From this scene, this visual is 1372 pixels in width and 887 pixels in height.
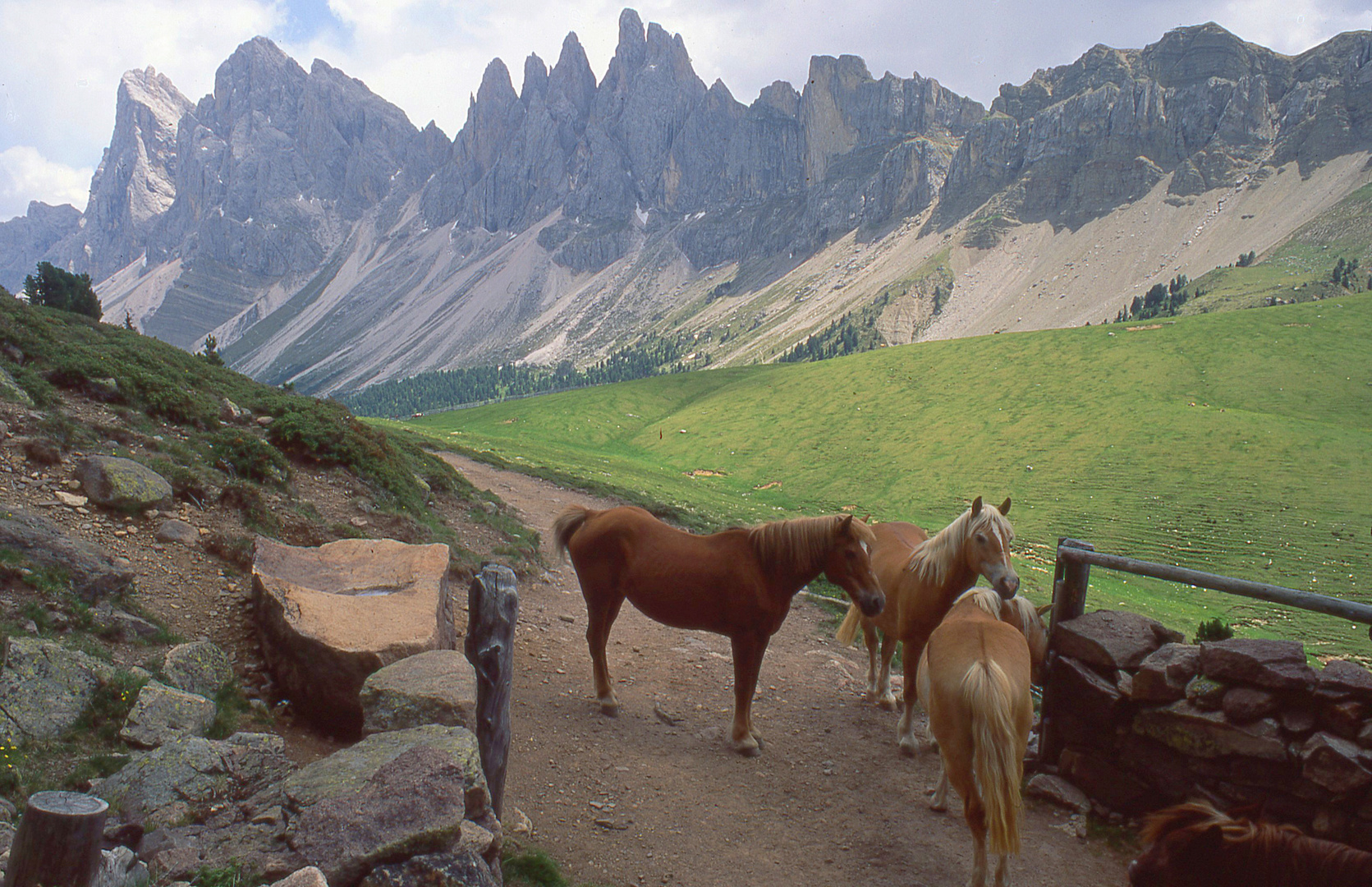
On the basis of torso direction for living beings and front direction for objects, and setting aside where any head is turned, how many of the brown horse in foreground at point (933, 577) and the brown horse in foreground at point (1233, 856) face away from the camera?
0

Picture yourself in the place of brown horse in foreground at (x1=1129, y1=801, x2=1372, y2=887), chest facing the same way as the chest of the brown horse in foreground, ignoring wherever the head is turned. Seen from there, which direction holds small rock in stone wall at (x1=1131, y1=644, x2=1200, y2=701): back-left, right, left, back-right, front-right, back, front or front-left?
right

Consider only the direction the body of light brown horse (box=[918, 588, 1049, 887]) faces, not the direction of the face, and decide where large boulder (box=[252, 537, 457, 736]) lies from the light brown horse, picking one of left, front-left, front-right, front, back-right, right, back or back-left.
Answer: left

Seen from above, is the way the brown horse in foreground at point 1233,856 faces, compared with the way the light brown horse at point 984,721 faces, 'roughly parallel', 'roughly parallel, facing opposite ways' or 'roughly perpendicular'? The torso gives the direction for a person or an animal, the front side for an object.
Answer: roughly perpendicular

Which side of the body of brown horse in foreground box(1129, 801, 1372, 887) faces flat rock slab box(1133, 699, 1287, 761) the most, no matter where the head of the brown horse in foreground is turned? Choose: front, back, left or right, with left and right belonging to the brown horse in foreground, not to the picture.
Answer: right

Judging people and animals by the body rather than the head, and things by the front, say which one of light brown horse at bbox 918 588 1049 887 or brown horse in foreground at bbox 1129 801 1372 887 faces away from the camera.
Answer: the light brown horse

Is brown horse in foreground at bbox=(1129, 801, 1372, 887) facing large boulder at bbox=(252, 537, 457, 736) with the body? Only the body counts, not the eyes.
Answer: yes

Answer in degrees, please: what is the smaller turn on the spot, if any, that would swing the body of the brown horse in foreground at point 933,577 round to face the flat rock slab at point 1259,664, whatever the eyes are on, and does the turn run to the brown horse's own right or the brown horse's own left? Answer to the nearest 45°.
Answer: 0° — it already faces it

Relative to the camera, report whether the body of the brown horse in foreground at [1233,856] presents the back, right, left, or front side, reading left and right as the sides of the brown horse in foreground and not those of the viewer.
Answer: left

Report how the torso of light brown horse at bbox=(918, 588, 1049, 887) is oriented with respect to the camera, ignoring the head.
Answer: away from the camera

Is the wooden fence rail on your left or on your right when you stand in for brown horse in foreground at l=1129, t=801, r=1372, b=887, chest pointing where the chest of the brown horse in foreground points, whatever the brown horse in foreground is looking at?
on your right

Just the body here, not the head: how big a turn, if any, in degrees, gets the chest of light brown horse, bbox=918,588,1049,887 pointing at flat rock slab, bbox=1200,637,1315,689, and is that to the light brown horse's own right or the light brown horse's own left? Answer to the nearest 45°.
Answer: approximately 45° to the light brown horse's own right

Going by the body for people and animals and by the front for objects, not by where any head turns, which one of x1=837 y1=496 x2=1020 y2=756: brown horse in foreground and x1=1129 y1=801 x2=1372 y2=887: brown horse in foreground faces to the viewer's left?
x1=1129 y1=801 x2=1372 y2=887: brown horse in foreground

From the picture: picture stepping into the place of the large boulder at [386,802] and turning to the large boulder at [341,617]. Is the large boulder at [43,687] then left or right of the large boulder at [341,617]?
left

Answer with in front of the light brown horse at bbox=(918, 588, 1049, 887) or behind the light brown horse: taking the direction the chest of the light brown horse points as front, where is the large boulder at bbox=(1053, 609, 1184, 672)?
in front

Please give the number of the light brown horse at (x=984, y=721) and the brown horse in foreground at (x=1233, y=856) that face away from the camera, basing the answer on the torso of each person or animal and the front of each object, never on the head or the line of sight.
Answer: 1

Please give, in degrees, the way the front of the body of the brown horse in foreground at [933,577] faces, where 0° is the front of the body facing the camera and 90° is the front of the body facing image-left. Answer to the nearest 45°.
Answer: approximately 315°

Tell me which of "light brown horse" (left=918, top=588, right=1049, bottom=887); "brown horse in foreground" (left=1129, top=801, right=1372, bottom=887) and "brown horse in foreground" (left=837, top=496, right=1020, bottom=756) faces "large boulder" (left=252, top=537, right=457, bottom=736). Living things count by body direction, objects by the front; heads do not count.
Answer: "brown horse in foreground" (left=1129, top=801, right=1372, bottom=887)
